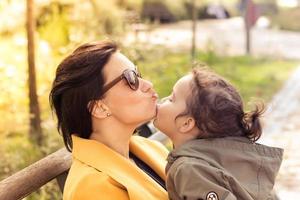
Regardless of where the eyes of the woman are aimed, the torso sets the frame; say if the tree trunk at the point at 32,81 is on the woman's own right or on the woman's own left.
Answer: on the woman's own left

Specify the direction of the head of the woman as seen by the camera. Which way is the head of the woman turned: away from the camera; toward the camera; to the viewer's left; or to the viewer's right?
to the viewer's right

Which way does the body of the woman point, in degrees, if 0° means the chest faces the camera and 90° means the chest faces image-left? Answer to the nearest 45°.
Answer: approximately 270°

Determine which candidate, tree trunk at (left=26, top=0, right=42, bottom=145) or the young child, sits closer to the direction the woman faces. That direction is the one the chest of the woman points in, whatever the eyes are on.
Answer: the young child

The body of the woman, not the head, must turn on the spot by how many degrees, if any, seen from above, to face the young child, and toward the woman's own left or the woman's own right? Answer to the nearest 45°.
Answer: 0° — they already face them

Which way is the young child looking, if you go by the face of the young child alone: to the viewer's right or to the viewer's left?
to the viewer's left
